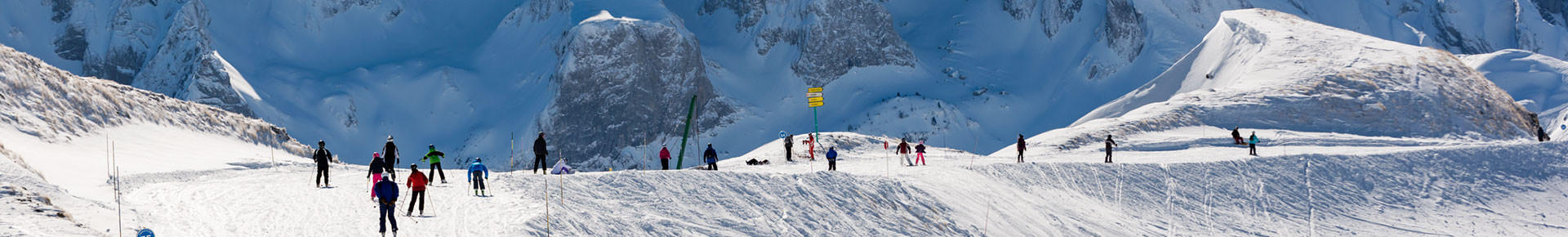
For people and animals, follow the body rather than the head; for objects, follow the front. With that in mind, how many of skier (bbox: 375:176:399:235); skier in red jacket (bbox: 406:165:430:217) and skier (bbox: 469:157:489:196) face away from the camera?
3

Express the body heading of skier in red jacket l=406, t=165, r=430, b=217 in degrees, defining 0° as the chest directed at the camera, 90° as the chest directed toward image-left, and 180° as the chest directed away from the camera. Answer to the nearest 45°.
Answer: approximately 180°

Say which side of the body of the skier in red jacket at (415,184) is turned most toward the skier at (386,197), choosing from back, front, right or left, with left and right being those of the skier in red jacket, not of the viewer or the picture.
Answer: back

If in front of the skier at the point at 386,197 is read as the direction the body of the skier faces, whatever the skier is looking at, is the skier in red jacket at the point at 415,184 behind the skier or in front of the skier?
in front

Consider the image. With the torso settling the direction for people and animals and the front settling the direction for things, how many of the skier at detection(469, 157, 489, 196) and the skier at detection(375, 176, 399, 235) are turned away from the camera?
2

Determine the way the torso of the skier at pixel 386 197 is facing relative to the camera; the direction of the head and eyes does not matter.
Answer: away from the camera

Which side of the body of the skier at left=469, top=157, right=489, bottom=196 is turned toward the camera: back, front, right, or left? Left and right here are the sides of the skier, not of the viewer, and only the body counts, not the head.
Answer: back

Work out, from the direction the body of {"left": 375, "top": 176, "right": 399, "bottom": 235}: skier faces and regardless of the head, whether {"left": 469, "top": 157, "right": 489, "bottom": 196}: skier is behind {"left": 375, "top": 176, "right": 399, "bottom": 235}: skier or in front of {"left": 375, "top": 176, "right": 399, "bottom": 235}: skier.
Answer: in front

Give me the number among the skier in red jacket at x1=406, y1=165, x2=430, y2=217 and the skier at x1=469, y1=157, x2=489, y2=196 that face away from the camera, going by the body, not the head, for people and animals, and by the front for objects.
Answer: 2
